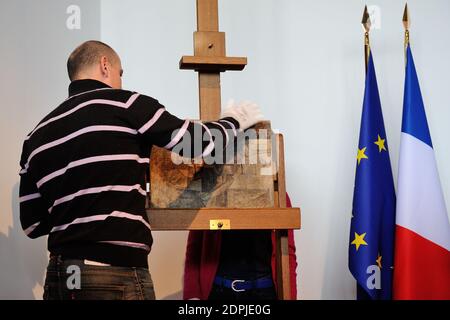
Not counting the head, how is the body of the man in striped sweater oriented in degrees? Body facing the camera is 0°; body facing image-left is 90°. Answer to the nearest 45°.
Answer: approximately 225°

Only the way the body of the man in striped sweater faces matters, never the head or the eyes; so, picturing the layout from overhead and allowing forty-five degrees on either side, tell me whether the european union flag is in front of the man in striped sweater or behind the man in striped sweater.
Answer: in front

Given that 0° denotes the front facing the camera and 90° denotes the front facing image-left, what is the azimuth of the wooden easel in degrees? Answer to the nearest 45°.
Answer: approximately 0°

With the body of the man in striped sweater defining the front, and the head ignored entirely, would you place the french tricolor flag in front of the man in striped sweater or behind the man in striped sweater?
in front

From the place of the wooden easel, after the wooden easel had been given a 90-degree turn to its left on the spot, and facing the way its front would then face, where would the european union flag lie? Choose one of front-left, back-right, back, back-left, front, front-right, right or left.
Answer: front-left

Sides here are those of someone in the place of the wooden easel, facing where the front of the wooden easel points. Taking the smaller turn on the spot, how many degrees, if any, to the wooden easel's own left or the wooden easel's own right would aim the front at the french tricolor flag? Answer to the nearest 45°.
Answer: approximately 135° to the wooden easel's own left

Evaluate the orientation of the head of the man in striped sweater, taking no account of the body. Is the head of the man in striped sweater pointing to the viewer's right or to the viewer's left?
to the viewer's right
